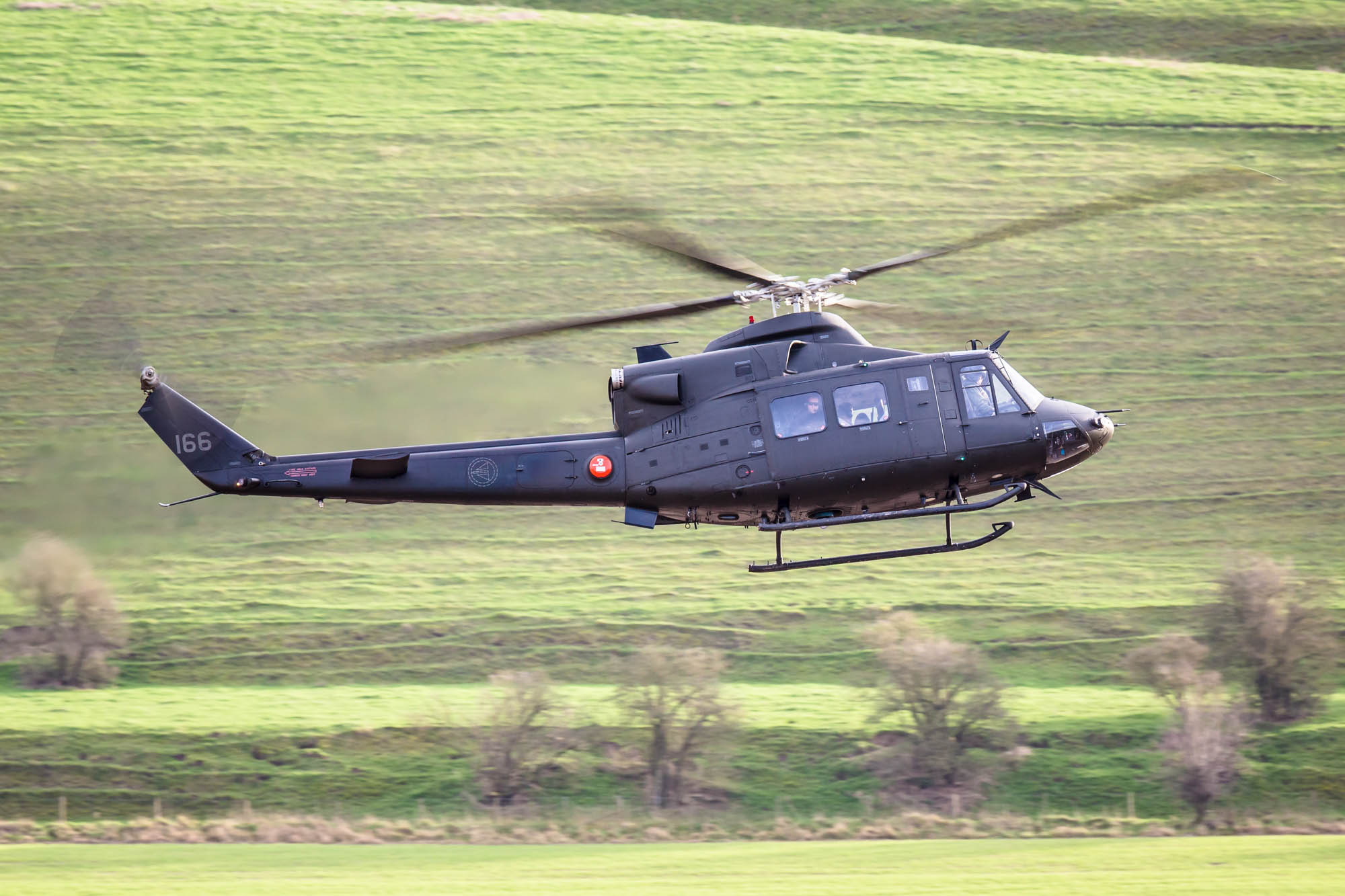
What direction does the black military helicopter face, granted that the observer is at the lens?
facing to the right of the viewer

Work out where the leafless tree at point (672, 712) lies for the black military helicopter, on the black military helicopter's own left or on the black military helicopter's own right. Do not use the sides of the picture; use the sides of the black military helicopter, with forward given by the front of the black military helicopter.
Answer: on the black military helicopter's own left

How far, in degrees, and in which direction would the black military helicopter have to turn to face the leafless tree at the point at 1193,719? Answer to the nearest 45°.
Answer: approximately 45° to its left

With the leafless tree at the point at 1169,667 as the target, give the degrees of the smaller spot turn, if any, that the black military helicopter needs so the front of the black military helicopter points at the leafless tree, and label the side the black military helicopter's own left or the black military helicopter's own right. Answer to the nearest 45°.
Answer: approximately 45° to the black military helicopter's own left

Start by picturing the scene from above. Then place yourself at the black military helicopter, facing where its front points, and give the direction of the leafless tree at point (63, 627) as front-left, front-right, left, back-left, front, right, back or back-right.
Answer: back-left

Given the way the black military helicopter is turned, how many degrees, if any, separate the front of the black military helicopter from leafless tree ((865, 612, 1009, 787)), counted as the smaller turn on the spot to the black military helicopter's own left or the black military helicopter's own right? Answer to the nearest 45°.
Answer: approximately 90° to the black military helicopter's own left

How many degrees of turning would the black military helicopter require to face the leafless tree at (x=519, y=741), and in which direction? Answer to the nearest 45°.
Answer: approximately 90° to its left

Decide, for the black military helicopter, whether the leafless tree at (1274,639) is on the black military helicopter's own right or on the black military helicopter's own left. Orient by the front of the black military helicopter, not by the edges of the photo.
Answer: on the black military helicopter's own left
